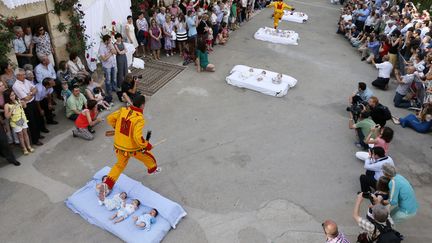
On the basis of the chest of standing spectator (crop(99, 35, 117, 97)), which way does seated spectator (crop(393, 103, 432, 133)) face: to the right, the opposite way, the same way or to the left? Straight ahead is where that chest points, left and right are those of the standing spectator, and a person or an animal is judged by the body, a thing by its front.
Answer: the opposite way

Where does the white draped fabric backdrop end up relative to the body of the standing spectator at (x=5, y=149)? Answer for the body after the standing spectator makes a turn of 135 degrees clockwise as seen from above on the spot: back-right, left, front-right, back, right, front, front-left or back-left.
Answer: back

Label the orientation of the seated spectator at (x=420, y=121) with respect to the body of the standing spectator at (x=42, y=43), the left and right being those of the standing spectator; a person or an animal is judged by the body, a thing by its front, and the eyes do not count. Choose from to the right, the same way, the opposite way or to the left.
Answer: the opposite way

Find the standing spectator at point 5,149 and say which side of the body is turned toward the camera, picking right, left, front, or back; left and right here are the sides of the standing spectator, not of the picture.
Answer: right

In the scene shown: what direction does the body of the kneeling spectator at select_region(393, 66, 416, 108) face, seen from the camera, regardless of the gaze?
to the viewer's left

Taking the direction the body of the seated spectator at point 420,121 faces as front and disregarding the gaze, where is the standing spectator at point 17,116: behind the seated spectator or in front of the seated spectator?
in front

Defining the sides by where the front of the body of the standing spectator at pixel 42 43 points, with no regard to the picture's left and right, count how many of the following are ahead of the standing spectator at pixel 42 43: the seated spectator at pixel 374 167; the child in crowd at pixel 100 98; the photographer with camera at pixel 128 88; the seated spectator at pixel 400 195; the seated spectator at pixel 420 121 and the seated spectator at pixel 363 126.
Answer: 6

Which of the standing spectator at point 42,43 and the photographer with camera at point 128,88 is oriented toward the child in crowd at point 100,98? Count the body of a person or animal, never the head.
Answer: the standing spectator

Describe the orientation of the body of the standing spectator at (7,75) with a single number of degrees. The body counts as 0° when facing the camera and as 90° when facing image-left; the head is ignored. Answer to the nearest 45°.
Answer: approximately 315°

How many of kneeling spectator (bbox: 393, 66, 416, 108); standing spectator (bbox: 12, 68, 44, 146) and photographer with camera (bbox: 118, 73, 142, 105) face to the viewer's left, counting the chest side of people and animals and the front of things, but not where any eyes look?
1

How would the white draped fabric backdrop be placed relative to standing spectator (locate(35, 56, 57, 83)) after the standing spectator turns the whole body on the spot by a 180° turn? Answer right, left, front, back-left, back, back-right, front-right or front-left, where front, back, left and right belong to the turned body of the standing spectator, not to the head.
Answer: right

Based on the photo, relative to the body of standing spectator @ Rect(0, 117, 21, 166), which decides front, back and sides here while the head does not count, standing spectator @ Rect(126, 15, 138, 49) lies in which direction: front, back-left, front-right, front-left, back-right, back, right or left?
front-left

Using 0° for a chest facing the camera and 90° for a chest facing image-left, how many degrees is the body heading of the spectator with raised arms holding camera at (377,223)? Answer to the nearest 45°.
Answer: approximately 135°

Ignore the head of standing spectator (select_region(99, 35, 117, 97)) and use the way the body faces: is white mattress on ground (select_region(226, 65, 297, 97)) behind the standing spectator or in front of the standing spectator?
in front

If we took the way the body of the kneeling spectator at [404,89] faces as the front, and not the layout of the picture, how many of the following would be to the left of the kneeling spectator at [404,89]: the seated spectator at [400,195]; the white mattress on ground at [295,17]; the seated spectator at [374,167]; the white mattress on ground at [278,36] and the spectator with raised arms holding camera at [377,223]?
3

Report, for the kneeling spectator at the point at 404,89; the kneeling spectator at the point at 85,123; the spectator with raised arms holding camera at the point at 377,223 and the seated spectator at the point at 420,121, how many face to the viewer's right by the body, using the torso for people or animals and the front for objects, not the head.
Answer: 1

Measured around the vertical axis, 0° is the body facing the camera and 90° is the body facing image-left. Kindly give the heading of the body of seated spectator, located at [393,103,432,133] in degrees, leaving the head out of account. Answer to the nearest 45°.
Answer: approximately 90°

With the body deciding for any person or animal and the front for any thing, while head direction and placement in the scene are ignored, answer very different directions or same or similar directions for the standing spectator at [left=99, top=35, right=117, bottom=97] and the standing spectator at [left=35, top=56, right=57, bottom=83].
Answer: same or similar directions

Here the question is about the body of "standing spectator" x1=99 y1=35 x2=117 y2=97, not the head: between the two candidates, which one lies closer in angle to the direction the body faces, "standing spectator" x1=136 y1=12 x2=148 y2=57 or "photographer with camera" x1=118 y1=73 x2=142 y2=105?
the photographer with camera
